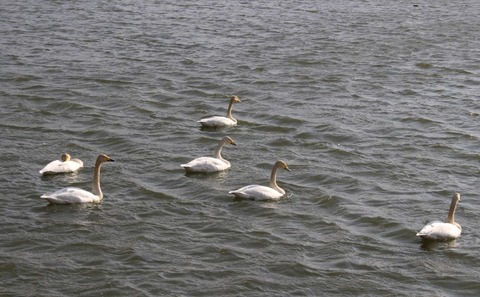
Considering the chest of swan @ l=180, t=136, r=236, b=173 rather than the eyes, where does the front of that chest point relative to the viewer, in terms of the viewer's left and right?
facing to the right of the viewer

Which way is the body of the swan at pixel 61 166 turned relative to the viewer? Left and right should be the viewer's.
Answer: facing to the right of the viewer

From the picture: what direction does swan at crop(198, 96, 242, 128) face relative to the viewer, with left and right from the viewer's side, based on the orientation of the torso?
facing to the right of the viewer

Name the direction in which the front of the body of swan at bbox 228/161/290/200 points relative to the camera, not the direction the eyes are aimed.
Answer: to the viewer's right

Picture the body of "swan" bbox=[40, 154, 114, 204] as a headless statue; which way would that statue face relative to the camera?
to the viewer's right

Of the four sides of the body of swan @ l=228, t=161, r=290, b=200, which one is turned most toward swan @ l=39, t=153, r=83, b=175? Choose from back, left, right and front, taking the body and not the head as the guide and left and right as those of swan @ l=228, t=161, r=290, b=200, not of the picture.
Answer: back
